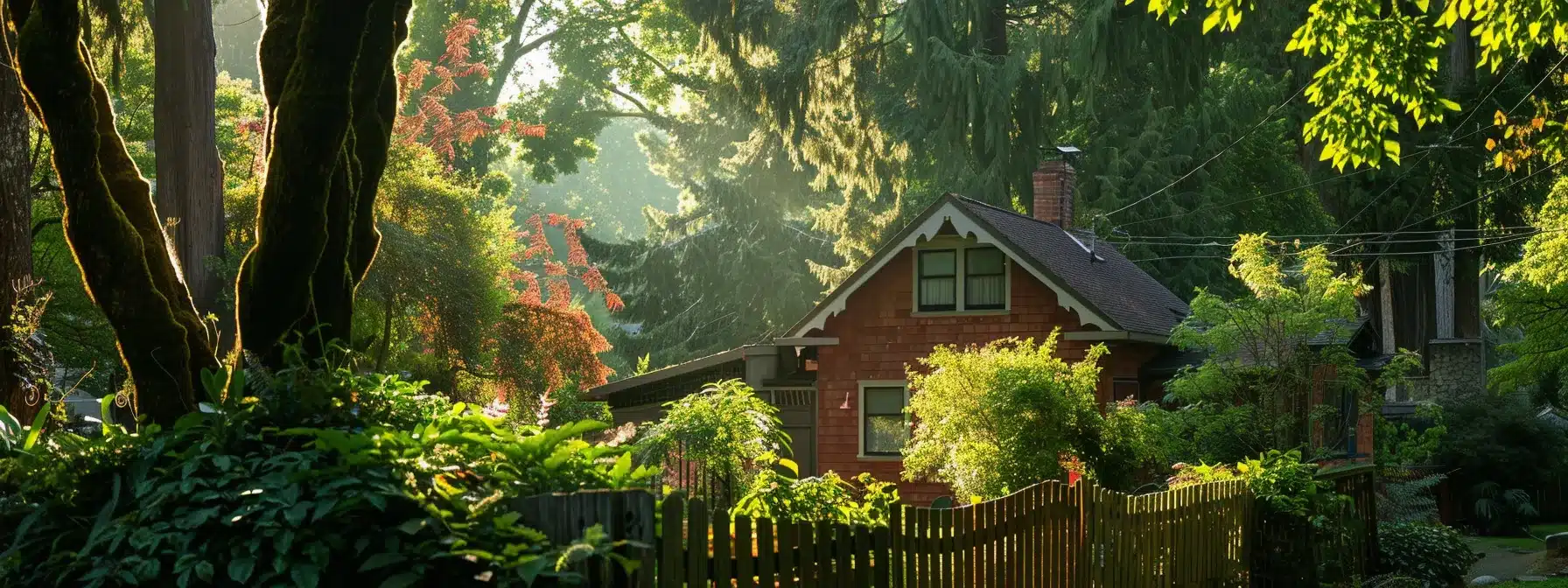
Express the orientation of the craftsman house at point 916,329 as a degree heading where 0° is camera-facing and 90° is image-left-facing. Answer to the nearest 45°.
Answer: approximately 45°

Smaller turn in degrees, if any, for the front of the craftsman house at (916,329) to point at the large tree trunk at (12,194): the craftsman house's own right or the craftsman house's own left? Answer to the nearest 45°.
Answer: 0° — it already faces it

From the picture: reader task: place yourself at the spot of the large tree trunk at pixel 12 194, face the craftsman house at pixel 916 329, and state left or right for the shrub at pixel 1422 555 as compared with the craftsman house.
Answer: right

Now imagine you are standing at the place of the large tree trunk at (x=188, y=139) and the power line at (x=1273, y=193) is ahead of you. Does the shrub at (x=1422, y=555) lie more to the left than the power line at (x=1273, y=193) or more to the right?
right

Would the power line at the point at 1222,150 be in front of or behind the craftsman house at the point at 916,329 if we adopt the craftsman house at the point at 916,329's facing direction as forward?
behind

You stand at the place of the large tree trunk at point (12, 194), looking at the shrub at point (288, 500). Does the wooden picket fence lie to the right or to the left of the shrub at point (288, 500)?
left

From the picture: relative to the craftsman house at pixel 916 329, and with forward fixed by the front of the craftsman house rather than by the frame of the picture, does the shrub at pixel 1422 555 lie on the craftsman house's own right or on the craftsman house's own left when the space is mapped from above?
on the craftsman house's own left

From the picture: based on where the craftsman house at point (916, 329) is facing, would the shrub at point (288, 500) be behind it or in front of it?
in front

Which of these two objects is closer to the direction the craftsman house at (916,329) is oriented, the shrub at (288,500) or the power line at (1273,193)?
the shrub
